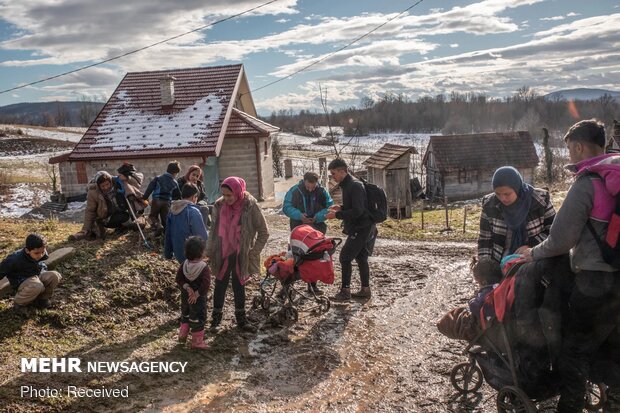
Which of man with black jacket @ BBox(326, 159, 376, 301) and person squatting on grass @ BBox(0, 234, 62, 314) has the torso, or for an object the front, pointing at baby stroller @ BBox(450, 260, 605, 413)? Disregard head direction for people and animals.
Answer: the person squatting on grass

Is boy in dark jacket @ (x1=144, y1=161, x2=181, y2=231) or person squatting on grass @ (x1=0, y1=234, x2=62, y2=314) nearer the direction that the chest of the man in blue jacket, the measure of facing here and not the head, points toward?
the person squatting on grass

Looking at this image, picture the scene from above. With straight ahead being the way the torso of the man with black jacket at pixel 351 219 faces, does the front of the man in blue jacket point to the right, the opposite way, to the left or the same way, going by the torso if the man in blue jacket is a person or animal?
to the left

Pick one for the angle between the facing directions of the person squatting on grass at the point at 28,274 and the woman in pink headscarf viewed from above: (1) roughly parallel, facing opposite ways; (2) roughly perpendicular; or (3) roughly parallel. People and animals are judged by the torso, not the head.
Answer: roughly perpendicular

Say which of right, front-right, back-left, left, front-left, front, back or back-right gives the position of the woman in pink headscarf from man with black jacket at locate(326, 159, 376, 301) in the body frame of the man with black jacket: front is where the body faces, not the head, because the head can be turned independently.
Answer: front-left

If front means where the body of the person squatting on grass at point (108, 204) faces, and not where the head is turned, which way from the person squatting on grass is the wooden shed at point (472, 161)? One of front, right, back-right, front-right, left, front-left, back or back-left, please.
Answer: left

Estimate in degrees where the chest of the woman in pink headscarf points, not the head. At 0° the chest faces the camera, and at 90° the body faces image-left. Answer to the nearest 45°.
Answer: approximately 45°

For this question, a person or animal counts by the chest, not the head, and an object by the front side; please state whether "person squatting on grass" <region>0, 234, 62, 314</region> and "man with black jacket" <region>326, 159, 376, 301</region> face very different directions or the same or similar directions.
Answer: very different directions

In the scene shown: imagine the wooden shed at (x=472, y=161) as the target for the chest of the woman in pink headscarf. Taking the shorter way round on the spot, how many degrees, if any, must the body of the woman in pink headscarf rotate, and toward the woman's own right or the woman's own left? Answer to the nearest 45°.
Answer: approximately 180°

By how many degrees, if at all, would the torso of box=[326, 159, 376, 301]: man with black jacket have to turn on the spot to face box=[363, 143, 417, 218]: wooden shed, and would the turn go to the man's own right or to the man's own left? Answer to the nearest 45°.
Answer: approximately 90° to the man's own right

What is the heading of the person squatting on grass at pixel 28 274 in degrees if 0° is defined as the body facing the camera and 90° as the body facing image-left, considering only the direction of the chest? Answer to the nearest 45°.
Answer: approximately 315°

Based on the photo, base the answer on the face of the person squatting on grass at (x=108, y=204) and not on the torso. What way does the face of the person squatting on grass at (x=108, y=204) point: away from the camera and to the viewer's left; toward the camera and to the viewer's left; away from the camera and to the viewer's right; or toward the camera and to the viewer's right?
toward the camera and to the viewer's right

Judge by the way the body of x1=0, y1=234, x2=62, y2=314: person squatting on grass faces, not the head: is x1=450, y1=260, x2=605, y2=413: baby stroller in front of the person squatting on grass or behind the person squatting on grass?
in front

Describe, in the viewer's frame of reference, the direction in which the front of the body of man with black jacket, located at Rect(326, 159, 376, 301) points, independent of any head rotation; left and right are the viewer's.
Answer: facing to the left of the viewer

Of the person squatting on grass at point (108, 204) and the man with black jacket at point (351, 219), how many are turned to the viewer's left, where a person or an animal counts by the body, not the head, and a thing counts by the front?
1

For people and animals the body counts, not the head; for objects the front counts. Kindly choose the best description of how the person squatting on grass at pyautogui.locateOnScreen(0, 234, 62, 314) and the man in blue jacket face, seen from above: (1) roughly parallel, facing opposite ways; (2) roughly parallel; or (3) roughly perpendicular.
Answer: roughly perpendicular

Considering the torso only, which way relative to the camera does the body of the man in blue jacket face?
toward the camera
